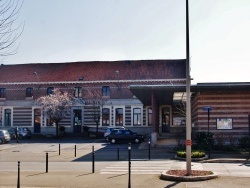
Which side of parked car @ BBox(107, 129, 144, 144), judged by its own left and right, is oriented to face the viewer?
right

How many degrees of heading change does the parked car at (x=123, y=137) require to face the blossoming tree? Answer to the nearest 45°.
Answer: approximately 135° to its left
